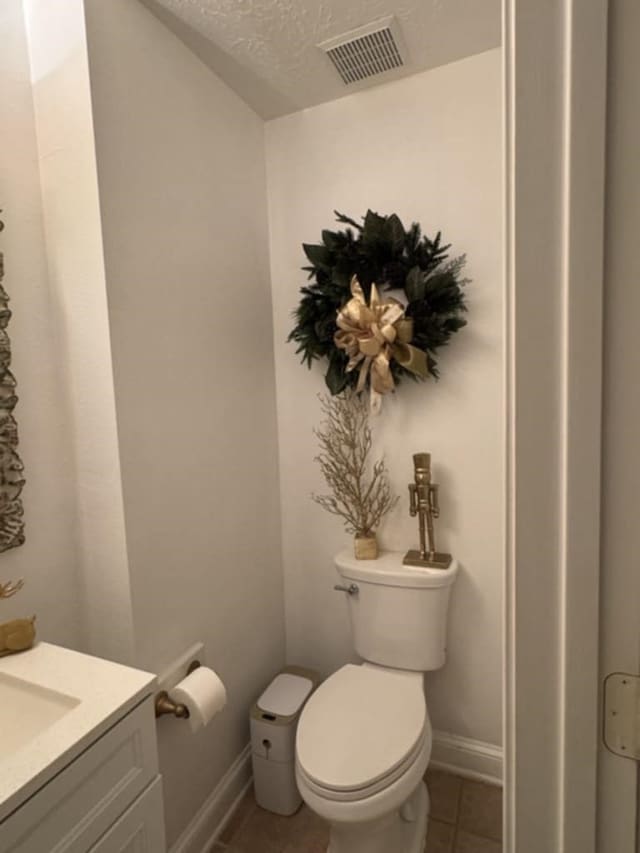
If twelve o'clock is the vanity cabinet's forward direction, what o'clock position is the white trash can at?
The white trash can is roughly at 9 o'clock from the vanity cabinet.

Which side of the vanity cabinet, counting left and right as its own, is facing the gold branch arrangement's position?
left

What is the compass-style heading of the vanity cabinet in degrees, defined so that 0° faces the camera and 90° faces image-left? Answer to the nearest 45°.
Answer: approximately 315°

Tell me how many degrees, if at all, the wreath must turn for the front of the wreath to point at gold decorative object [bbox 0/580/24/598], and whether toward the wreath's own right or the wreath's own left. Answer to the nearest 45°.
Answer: approximately 45° to the wreath's own right

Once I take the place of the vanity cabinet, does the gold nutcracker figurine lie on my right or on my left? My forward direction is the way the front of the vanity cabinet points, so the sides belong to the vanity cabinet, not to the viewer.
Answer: on my left

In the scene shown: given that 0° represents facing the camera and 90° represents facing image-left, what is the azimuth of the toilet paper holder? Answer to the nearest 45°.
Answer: approximately 315°

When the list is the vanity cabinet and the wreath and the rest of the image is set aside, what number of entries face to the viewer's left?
0

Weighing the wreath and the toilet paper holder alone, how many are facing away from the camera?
0

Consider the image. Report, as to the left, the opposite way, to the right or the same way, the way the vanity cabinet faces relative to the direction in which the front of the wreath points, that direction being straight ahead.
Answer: to the left

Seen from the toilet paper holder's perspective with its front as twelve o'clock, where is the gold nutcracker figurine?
The gold nutcracker figurine is roughly at 10 o'clock from the toilet paper holder.

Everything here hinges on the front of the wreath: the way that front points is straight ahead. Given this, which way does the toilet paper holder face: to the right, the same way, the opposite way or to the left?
to the left
